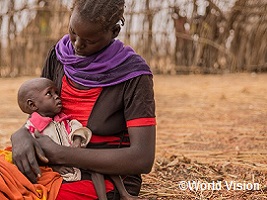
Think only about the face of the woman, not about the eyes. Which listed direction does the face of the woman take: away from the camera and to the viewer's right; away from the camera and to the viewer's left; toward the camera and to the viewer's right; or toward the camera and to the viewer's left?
toward the camera and to the viewer's left

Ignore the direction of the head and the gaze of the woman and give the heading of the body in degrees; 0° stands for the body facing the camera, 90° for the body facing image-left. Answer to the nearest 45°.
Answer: approximately 45°

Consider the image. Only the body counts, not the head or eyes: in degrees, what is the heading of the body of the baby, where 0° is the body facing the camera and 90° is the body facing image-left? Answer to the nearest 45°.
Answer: approximately 315°
